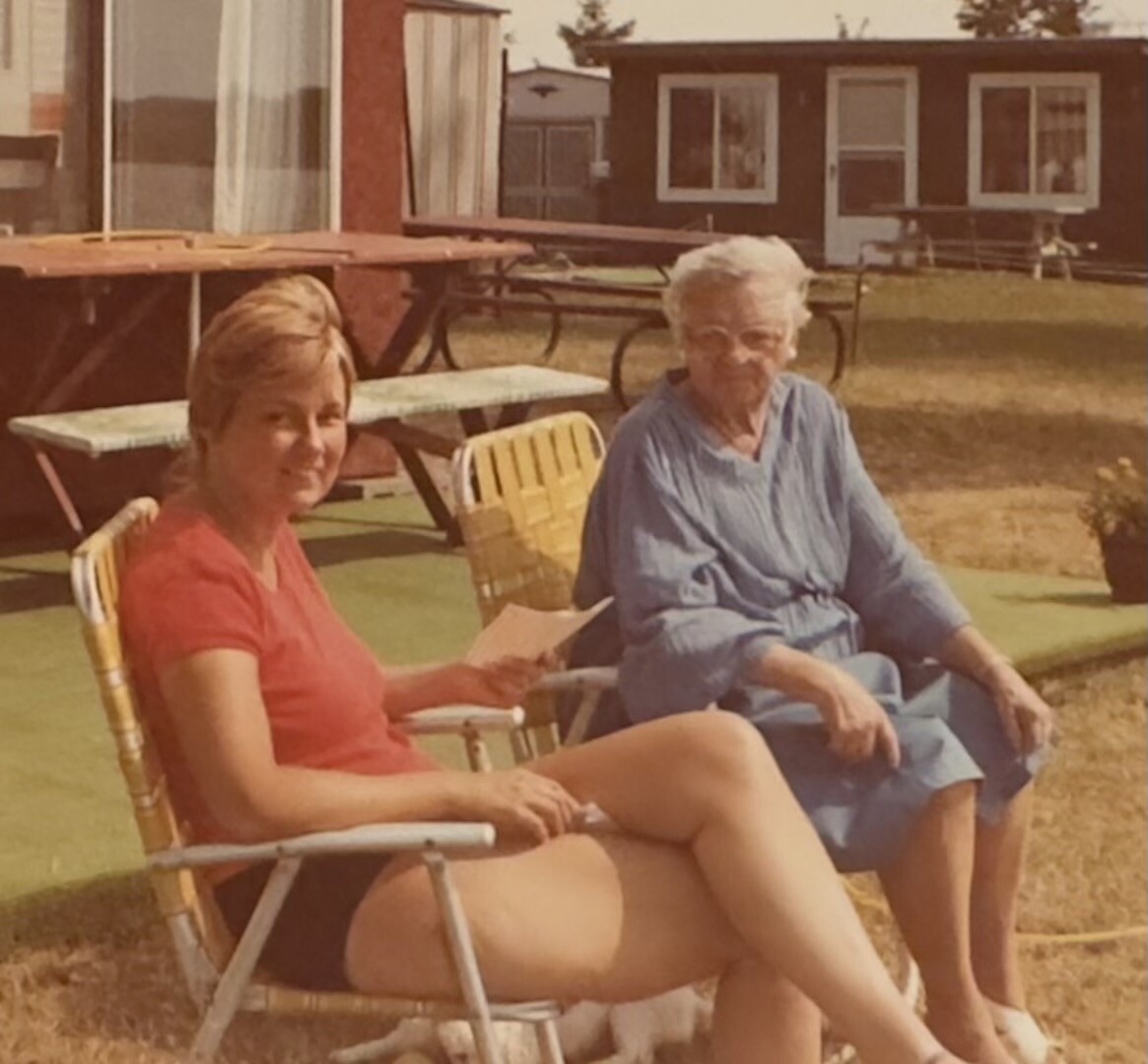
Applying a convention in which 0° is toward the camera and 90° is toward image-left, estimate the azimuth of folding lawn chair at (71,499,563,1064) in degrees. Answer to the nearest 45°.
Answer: approximately 270°

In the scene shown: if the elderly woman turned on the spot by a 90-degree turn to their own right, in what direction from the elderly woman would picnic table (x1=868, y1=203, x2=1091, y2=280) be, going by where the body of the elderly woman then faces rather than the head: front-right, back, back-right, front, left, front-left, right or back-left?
back-right

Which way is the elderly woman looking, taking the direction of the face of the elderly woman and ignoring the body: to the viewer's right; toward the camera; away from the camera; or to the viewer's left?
toward the camera

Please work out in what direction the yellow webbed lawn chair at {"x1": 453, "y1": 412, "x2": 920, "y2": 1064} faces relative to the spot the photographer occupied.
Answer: facing the viewer and to the right of the viewer

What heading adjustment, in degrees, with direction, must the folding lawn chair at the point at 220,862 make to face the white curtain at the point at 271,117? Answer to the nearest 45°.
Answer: approximately 90° to its left

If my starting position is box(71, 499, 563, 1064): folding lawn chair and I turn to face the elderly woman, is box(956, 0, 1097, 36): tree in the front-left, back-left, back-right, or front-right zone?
front-left

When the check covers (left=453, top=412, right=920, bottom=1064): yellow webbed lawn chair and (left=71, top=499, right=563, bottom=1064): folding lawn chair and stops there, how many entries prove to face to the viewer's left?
0

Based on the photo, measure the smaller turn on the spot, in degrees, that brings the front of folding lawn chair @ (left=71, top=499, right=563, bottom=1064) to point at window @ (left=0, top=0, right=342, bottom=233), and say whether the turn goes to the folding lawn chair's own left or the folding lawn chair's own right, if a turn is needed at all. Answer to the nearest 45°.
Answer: approximately 90° to the folding lawn chair's own left

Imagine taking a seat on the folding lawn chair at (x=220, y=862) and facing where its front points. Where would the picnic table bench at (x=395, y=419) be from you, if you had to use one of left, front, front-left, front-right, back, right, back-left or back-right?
left

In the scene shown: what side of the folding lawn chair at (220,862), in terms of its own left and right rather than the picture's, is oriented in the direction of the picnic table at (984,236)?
left

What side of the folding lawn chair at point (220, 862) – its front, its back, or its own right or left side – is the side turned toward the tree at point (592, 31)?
left

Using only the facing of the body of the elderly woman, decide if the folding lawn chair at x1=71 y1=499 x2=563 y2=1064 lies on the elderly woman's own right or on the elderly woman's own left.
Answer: on the elderly woman's own right
